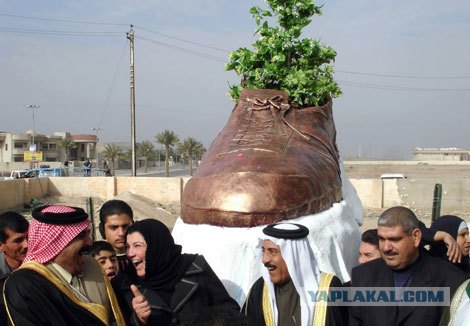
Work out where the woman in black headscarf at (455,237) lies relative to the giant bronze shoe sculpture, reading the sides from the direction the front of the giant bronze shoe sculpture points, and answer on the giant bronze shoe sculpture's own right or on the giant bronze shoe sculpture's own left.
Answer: on the giant bronze shoe sculpture's own left

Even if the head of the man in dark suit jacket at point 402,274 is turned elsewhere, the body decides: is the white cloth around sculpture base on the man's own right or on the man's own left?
on the man's own right

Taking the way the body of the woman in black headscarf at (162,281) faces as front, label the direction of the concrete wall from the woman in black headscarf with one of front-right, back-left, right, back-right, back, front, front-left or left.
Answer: back-right

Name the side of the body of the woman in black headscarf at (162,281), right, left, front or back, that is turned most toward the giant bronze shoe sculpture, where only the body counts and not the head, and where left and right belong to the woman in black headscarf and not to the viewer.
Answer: back

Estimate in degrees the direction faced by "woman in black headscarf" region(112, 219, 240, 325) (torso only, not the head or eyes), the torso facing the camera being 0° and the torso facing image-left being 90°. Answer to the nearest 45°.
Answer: approximately 45°

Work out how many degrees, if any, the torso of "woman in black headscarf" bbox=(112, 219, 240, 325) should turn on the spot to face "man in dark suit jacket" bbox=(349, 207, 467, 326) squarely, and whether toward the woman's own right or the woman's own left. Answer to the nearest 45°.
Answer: approximately 135° to the woman's own left

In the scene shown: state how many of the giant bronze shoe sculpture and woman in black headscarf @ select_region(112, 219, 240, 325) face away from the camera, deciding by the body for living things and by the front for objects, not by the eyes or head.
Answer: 0

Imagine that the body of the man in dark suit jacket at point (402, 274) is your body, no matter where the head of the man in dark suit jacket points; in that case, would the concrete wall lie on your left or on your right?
on your right

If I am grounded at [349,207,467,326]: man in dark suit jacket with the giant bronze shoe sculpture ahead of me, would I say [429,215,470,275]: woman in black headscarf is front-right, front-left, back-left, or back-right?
front-right

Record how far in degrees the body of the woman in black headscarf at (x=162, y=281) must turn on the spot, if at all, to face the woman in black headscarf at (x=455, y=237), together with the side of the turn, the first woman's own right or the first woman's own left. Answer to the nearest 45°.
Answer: approximately 135° to the first woman's own left

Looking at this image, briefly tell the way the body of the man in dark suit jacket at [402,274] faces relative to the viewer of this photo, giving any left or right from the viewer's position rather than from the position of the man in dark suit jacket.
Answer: facing the viewer and to the left of the viewer
